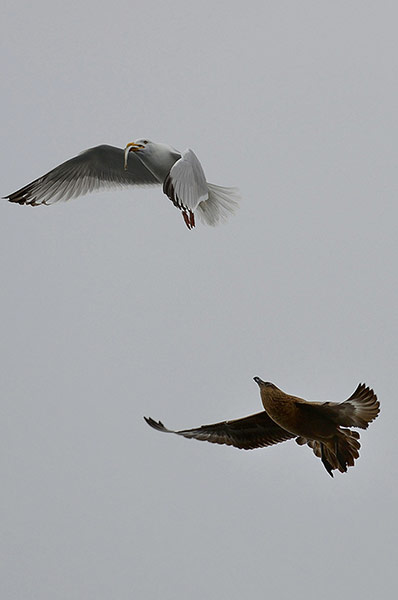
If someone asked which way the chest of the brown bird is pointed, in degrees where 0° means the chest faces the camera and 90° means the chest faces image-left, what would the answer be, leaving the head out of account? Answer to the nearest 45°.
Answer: approximately 45°
